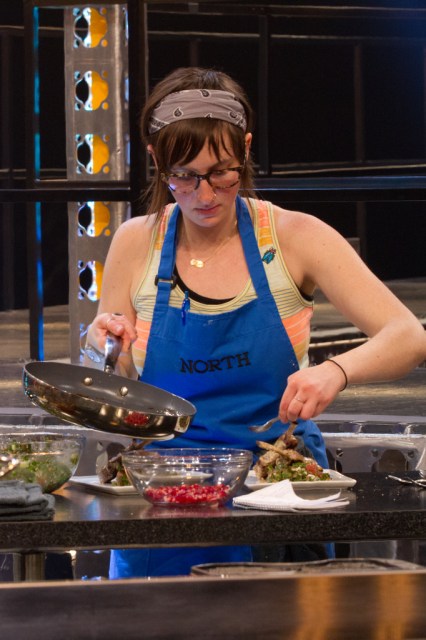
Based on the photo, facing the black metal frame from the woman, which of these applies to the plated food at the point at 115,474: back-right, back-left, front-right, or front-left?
back-left

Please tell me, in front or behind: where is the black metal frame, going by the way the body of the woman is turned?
behind

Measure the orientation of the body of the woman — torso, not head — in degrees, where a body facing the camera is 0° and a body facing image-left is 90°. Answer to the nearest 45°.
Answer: approximately 0°
